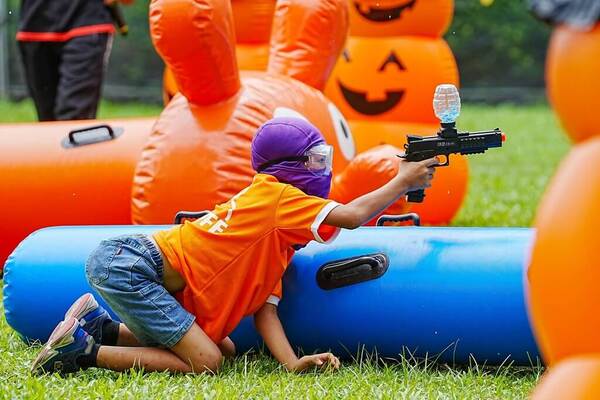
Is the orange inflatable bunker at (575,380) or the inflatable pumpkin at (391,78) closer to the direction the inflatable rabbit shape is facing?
the orange inflatable bunker

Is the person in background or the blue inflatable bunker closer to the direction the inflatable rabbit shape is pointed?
the blue inflatable bunker

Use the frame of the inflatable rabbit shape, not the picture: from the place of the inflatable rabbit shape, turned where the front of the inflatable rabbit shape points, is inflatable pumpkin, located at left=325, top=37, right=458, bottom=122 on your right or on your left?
on your left

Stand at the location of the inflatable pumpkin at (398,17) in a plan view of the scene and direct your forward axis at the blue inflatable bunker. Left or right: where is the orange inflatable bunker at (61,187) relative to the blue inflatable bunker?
right

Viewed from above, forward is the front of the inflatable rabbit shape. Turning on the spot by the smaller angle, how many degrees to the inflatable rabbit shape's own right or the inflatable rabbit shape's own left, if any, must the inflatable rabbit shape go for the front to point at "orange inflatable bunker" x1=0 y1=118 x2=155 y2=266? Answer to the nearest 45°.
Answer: approximately 180°

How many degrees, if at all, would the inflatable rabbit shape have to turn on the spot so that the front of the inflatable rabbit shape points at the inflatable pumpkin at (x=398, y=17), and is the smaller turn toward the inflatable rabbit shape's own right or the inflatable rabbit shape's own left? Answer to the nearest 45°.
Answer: approximately 90° to the inflatable rabbit shape's own left

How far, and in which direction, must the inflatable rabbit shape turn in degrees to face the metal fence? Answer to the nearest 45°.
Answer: approximately 135° to its left

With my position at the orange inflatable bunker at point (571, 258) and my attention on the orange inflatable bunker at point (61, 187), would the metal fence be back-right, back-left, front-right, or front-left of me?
front-right
